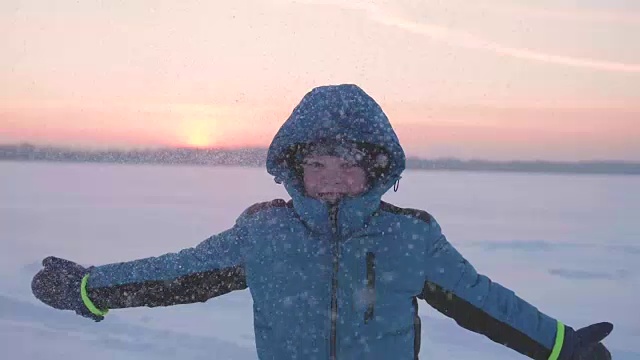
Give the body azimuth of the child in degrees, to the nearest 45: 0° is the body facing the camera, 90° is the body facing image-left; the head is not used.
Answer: approximately 0°
